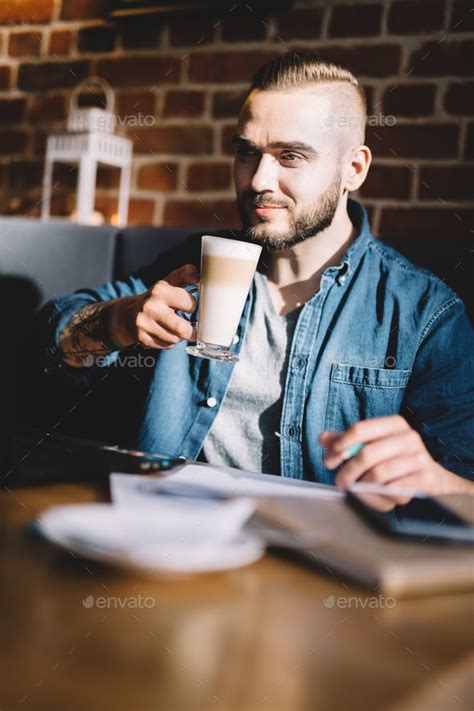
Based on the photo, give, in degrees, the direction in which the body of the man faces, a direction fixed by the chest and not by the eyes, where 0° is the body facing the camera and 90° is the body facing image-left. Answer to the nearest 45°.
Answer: approximately 45°

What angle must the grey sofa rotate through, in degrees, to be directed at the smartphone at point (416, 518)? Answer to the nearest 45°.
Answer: approximately 45° to its left

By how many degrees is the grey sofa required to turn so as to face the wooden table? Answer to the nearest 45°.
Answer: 0° — it already faces it

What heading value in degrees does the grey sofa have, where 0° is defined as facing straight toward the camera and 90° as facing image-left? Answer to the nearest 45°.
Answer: approximately 0°
